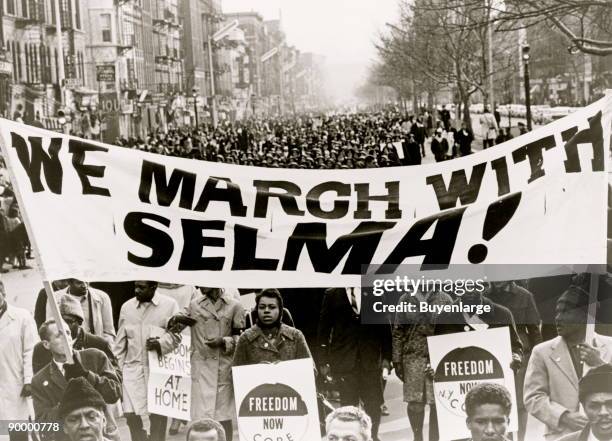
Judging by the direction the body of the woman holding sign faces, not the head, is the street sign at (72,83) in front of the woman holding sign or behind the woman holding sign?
behind

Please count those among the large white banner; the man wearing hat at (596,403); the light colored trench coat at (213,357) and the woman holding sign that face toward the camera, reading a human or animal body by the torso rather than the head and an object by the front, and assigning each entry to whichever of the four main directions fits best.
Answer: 4

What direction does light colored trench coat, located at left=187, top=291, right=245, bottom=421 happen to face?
toward the camera

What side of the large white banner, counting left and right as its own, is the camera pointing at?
front

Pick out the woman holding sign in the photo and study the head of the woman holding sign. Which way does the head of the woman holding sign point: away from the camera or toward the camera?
toward the camera

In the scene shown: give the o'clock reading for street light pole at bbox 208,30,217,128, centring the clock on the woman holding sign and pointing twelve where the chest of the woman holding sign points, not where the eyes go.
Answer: The street light pole is roughly at 6 o'clock from the woman holding sign.

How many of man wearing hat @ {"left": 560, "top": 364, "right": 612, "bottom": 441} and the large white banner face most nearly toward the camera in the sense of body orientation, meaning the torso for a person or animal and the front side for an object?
2

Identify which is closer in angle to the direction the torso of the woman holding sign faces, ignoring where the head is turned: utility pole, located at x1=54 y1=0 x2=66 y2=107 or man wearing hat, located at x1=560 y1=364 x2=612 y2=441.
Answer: the man wearing hat

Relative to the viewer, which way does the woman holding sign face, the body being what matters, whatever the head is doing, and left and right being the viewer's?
facing the viewer

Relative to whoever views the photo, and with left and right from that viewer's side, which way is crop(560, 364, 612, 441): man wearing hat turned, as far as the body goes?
facing the viewer

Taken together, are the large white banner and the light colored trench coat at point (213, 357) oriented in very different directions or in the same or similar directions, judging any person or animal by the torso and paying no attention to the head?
same or similar directions

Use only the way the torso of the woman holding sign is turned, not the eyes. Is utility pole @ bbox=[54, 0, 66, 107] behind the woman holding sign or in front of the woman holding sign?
behind

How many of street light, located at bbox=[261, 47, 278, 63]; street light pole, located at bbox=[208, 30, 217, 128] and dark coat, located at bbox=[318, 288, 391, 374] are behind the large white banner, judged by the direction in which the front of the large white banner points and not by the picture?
3

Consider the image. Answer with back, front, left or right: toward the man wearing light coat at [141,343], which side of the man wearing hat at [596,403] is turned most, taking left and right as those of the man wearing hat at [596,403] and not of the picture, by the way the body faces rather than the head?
right
